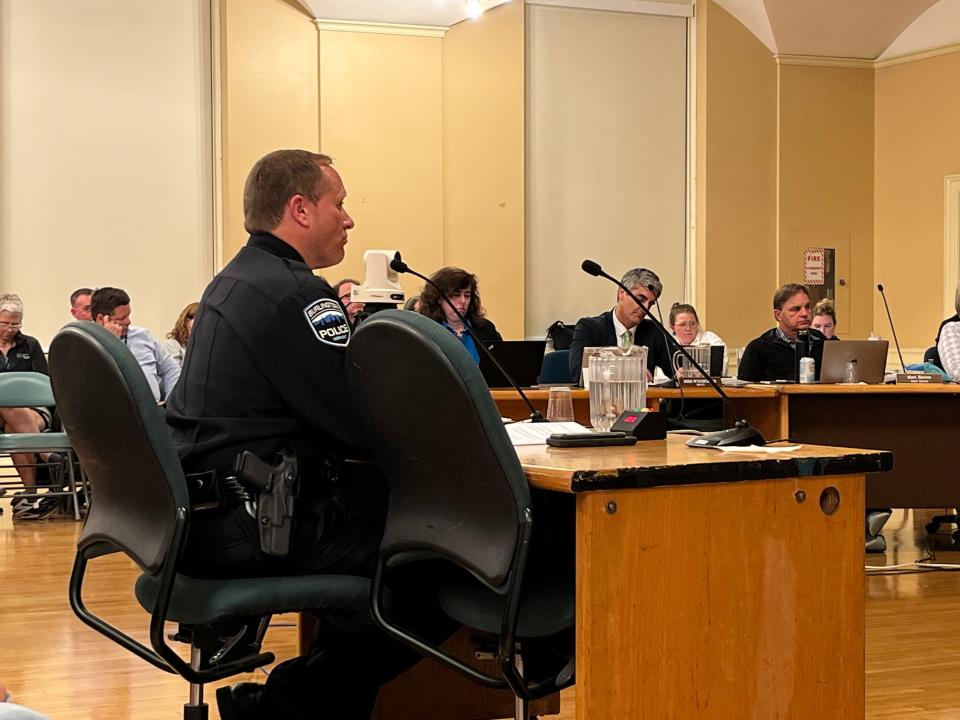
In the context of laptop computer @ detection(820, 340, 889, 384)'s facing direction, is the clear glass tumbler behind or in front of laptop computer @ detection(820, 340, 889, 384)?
behind

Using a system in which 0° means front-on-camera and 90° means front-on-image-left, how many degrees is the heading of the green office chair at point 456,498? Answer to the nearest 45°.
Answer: approximately 225°

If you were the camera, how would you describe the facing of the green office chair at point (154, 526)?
facing away from the viewer and to the right of the viewer

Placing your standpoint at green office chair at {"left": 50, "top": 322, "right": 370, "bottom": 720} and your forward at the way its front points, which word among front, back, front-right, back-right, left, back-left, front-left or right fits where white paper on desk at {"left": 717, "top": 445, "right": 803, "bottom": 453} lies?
front-right

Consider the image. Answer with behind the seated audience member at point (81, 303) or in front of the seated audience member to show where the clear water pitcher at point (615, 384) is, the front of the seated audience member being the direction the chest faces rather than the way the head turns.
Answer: in front

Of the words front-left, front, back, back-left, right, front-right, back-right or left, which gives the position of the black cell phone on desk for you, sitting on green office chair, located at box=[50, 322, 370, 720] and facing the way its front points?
front-right

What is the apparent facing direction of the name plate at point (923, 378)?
toward the camera

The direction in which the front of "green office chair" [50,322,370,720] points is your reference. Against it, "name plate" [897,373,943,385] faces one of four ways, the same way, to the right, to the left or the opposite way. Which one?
the opposite way

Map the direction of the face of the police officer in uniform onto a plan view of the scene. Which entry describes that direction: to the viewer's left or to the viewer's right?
to the viewer's right

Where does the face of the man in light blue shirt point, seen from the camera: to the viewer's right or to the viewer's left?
to the viewer's right

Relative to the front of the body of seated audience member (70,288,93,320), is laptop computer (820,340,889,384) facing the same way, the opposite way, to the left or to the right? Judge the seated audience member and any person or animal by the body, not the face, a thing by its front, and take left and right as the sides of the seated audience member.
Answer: to the left

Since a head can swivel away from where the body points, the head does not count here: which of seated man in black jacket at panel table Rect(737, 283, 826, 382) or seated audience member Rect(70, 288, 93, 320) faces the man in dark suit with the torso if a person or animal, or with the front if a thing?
seated audience member Rect(70, 288, 93, 320)

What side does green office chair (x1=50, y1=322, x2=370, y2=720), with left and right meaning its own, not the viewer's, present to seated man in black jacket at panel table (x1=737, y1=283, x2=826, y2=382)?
front

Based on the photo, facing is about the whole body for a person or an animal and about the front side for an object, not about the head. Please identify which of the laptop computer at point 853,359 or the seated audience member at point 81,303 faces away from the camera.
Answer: the laptop computer

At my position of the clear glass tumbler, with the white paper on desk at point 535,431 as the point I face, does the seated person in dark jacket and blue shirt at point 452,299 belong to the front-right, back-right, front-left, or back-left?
back-right

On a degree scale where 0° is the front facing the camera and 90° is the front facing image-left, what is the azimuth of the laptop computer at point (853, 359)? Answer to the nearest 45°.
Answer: approximately 180°

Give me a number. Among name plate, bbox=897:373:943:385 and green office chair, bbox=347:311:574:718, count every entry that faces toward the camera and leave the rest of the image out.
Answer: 1
